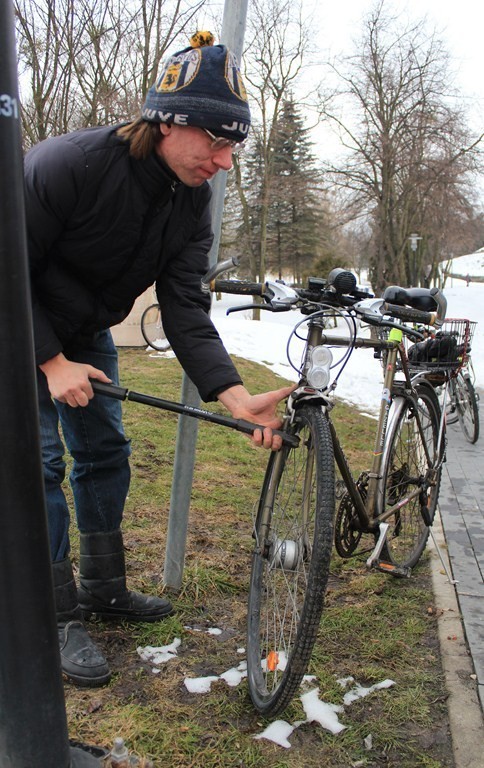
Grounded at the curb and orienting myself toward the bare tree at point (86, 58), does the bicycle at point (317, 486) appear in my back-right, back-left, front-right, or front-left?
front-left

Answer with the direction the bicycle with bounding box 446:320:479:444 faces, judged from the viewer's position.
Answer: facing the viewer and to the right of the viewer

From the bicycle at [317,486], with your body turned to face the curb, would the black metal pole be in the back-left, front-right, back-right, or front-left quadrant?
back-right

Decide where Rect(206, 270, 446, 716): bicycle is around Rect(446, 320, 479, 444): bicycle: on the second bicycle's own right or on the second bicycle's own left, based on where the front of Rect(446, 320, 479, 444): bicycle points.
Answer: on the second bicycle's own right

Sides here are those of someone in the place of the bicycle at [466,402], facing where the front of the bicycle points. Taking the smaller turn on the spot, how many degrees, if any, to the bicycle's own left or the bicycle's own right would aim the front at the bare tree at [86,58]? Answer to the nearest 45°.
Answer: approximately 180°

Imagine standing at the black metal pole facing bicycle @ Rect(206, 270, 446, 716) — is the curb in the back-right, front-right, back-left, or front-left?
front-right

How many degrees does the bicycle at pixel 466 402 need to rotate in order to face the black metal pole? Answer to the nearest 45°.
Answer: approximately 45° to its right

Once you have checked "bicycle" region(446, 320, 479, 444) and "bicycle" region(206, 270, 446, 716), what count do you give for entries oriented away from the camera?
0

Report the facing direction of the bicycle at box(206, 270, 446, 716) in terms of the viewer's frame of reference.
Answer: facing the viewer and to the left of the viewer

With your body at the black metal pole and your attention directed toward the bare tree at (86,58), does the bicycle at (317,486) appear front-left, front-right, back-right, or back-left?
front-right

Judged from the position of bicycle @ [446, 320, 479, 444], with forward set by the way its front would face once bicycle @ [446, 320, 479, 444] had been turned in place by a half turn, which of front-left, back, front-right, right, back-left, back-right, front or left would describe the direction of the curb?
back-left

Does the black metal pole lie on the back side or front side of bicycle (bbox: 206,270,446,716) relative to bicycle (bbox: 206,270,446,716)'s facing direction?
on the front side

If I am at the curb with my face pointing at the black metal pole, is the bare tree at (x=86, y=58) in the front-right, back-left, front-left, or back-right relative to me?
back-right

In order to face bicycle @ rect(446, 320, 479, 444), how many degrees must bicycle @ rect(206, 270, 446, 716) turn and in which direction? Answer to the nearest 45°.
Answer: approximately 135° to its right

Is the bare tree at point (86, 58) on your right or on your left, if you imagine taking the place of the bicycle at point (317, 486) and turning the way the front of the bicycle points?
on your right
